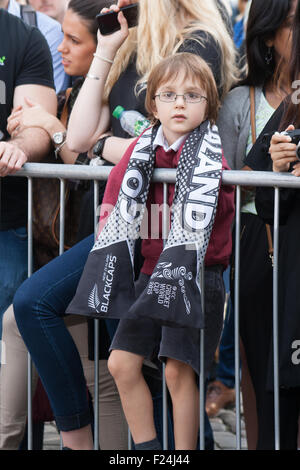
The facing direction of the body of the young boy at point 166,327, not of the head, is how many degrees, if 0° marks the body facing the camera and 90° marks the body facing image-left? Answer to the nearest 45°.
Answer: approximately 0°
